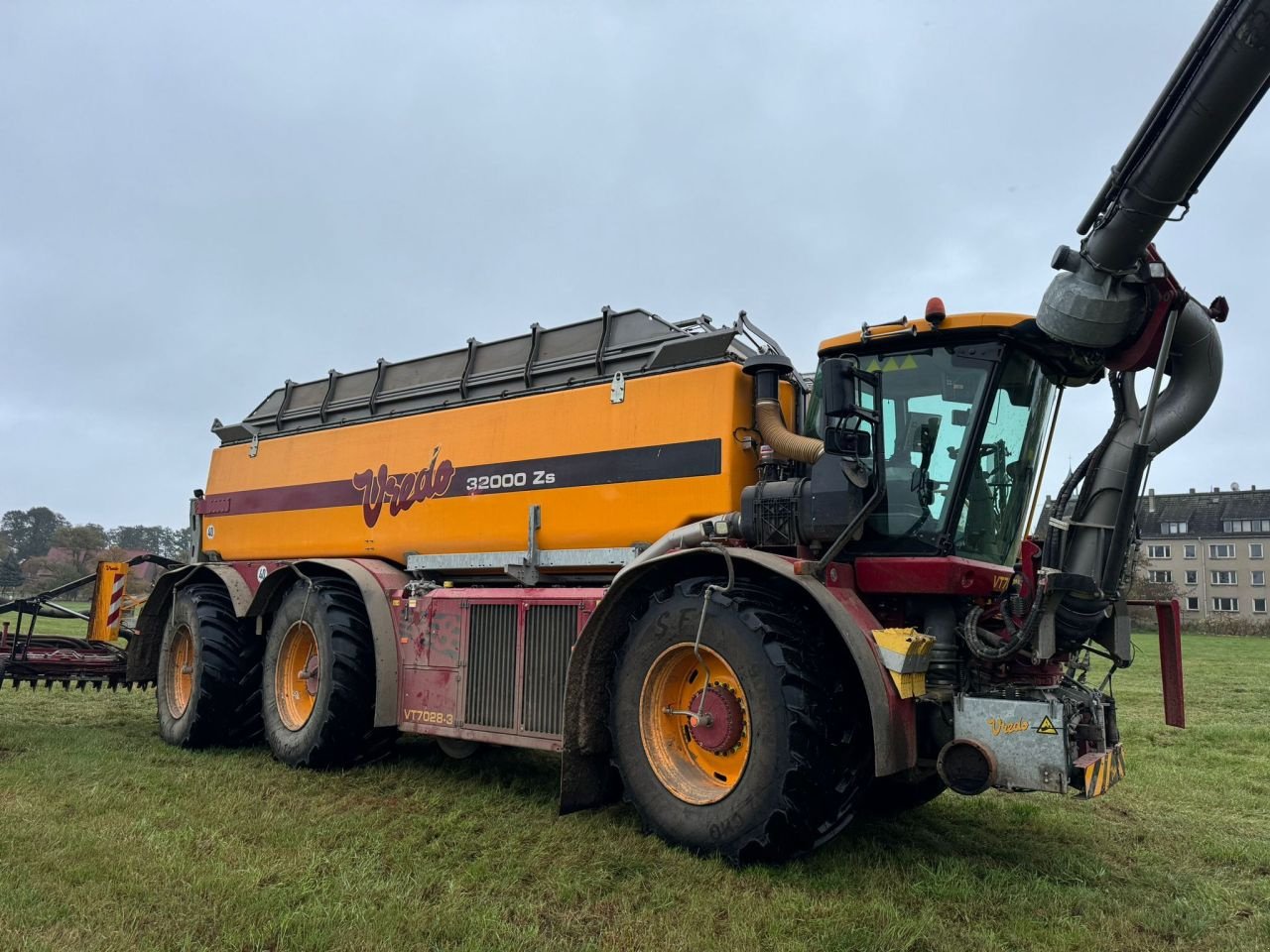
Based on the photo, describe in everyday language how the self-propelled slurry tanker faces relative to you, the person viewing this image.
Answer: facing the viewer and to the right of the viewer
